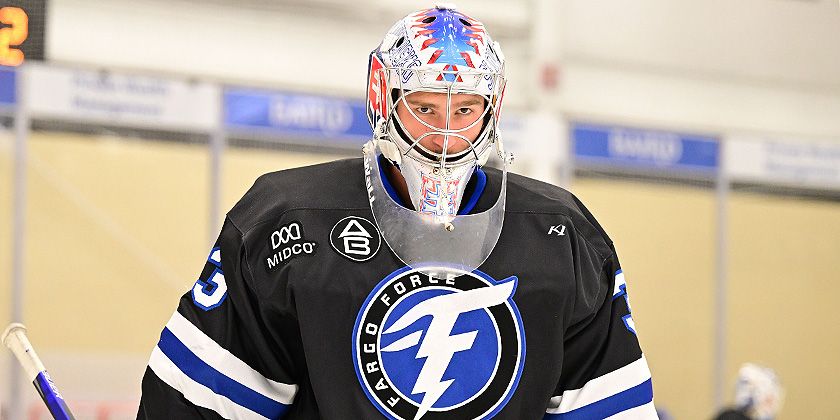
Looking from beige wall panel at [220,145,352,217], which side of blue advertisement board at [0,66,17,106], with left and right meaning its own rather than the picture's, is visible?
left

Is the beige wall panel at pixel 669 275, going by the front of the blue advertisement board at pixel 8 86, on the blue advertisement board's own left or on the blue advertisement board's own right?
on the blue advertisement board's own left

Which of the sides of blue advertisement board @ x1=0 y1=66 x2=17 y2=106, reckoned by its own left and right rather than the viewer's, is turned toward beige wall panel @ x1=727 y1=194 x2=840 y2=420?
left

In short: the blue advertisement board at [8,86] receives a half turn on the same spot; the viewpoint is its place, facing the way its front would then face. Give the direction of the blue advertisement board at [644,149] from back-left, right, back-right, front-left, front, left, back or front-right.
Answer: right

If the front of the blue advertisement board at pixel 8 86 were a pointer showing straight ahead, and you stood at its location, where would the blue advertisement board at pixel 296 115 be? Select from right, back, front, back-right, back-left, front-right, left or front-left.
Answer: left

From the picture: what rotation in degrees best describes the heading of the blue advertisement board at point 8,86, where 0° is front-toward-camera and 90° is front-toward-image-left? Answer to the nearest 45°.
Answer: approximately 0°
